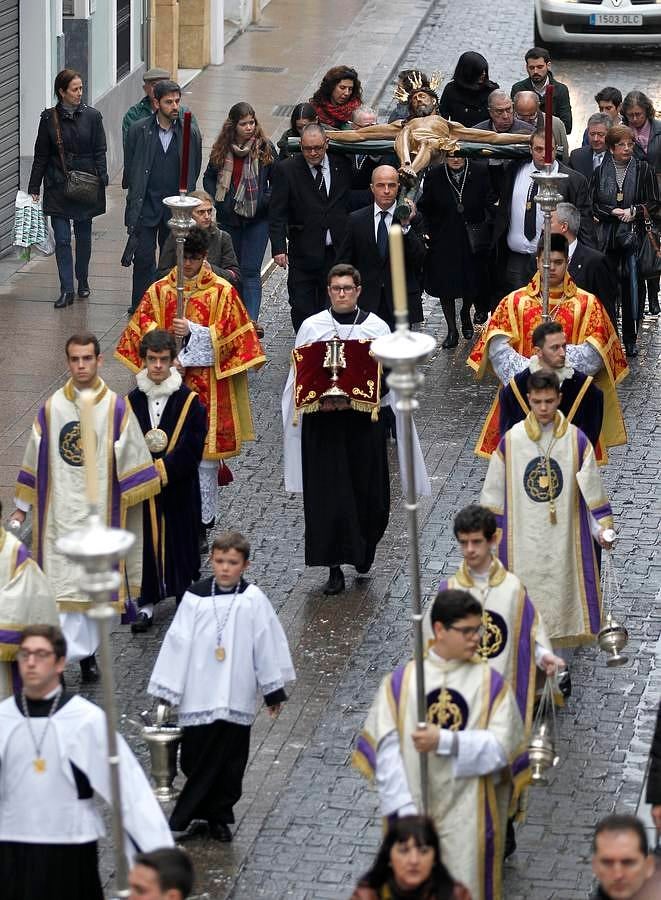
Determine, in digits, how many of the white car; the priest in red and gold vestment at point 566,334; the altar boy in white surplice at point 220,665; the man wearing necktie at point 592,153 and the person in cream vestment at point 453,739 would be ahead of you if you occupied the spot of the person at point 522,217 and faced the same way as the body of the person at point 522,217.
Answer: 3

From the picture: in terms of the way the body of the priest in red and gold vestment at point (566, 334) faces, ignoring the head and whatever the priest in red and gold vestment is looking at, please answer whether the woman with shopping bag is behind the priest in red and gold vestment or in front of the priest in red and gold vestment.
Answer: behind

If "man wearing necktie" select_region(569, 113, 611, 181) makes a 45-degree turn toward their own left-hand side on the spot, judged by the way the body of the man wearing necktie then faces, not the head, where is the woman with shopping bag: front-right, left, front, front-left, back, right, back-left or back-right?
back-right

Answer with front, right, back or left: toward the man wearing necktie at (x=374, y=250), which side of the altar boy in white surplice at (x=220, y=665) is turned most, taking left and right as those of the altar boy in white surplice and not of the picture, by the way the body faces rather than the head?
back
